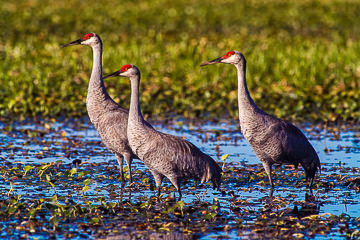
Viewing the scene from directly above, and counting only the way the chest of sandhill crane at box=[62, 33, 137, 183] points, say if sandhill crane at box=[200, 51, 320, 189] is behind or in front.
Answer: behind

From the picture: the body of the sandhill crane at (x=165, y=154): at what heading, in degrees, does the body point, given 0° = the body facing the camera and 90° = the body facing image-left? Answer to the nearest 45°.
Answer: approximately 90°

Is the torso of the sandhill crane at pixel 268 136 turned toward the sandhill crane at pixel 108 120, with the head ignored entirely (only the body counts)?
yes

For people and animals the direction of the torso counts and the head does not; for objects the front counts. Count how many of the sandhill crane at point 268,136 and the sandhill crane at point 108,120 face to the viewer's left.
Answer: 2

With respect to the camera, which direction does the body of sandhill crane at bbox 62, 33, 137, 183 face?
to the viewer's left

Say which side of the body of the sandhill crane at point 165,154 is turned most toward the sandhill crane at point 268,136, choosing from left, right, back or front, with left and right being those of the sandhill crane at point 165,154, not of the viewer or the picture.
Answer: back

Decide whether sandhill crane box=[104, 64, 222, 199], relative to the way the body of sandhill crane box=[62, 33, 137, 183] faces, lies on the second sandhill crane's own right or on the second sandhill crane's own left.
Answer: on the second sandhill crane's own left

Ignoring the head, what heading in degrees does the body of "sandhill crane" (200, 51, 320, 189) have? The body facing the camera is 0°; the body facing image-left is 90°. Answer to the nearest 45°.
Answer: approximately 90°
